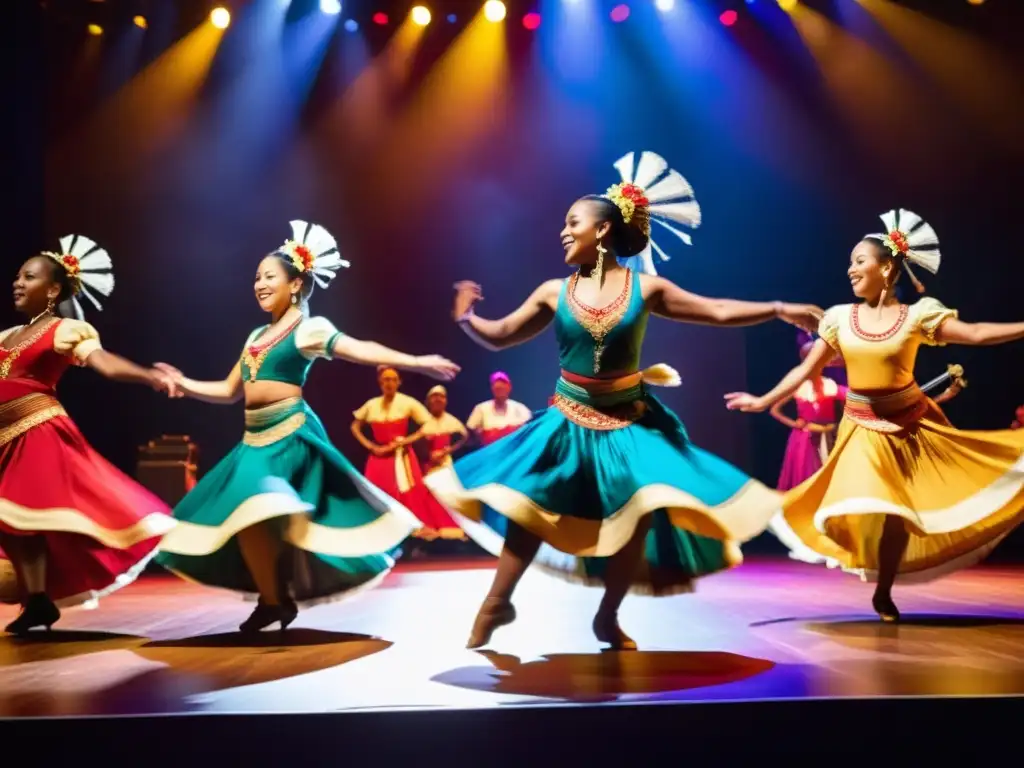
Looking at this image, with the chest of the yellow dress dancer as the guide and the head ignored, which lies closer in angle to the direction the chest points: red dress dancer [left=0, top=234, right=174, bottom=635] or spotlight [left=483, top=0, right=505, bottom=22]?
the red dress dancer

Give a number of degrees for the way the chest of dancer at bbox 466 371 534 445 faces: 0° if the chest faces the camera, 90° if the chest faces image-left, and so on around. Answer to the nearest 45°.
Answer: approximately 0°

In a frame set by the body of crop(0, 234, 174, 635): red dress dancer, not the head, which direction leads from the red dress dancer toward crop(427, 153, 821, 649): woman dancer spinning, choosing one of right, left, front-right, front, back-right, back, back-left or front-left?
left

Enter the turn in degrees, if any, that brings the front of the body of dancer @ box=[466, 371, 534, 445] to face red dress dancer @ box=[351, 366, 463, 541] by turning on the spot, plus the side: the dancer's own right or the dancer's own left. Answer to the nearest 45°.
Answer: approximately 90° to the dancer's own right

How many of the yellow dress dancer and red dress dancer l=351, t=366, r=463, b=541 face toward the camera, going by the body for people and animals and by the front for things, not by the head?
2

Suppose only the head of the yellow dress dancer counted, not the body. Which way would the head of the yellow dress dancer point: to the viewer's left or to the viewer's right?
to the viewer's left

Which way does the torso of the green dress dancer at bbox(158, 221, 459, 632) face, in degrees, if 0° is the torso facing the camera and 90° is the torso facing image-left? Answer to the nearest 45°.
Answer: approximately 45°

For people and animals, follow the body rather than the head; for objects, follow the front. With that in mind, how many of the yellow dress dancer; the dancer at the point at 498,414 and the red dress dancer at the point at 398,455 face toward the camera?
3

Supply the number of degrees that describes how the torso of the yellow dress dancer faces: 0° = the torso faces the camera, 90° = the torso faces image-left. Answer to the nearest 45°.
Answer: approximately 0°

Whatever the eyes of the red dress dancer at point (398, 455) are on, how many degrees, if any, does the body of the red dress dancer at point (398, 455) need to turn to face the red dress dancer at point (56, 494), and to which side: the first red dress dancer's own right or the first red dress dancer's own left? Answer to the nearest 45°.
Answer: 0° — they already face them
